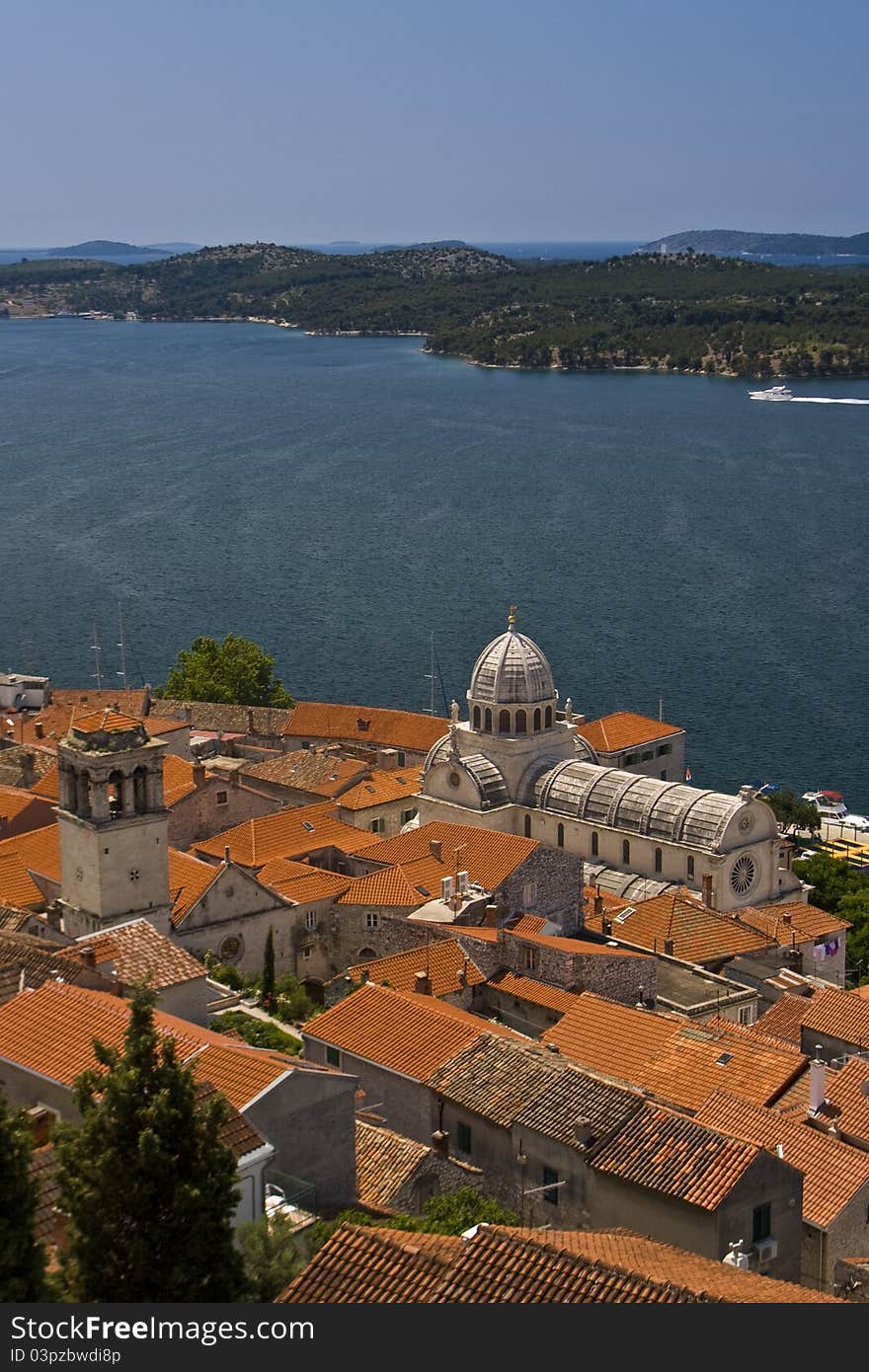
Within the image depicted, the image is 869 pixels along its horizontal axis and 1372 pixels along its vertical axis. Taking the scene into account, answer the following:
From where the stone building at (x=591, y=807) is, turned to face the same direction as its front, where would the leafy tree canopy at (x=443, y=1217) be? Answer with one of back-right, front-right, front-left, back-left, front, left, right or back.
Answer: front-right

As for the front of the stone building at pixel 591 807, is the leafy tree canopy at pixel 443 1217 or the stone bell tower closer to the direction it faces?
the leafy tree canopy

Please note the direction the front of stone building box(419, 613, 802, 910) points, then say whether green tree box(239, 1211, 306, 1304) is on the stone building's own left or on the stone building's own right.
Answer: on the stone building's own right

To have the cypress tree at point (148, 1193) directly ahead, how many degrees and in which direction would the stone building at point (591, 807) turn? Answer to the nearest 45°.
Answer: approximately 45° to its right

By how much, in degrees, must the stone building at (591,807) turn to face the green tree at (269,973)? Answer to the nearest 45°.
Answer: approximately 90° to its right

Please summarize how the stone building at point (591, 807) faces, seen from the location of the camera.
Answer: facing the viewer and to the right of the viewer
